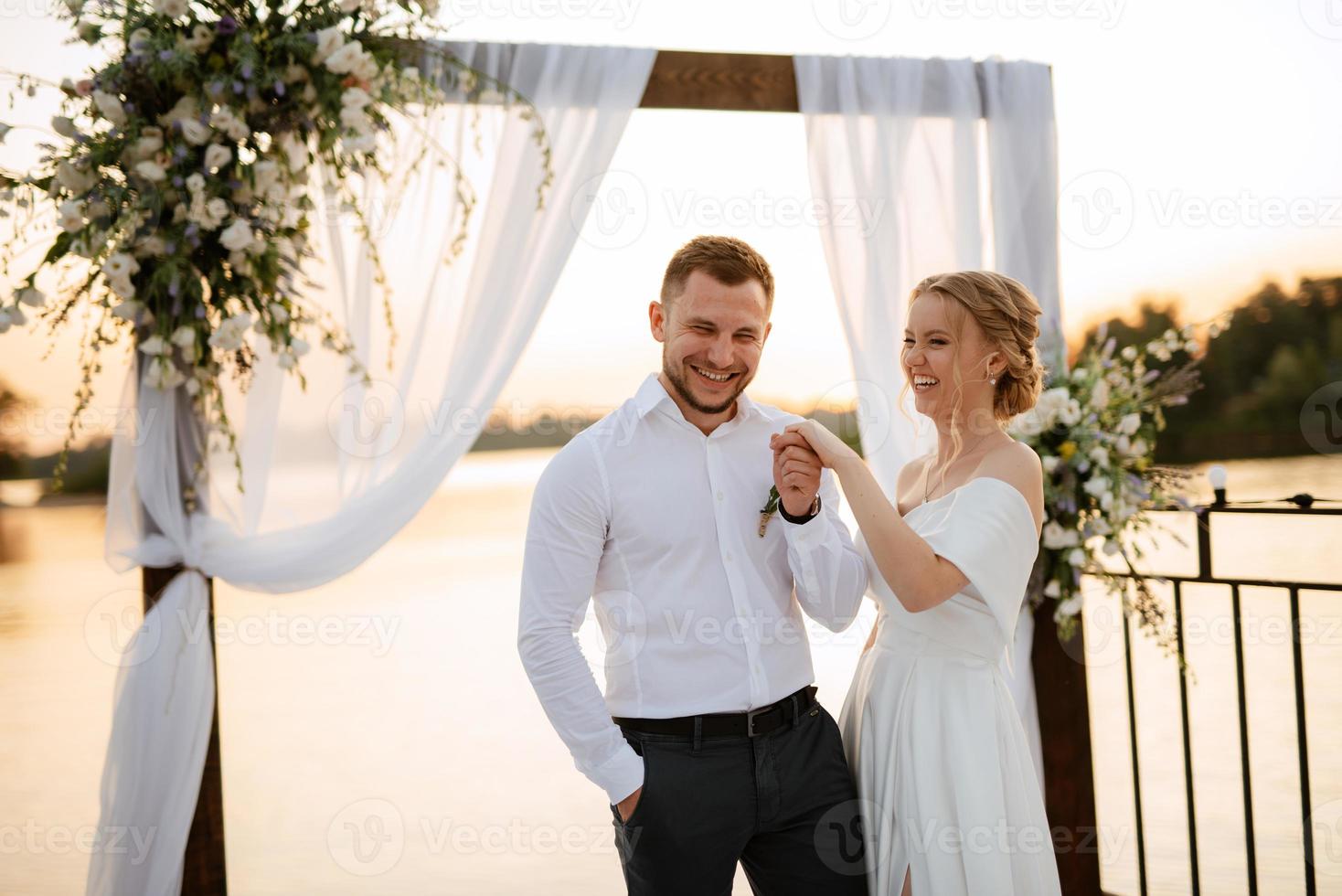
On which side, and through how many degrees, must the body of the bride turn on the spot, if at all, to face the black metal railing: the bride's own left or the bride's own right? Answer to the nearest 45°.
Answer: approximately 180°

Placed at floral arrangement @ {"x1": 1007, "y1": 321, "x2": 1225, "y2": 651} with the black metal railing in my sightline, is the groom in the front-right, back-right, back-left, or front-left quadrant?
back-right

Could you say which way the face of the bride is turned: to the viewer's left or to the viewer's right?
to the viewer's left

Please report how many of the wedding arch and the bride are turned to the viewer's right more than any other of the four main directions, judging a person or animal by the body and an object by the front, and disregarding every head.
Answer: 0

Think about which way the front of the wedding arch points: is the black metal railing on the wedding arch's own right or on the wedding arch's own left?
on the wedding arch's own left

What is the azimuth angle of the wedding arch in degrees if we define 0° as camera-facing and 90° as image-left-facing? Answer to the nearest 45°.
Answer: approximately 0°

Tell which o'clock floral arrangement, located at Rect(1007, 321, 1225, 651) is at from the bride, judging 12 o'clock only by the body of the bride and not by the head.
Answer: The floral arrangement is roughly at 5 o'clock from the bride.

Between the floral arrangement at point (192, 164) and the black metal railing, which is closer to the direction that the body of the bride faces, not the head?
the floral arrangement

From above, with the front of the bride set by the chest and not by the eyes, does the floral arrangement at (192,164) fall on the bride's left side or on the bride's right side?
on the bride's right side

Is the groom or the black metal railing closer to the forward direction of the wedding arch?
the groom
